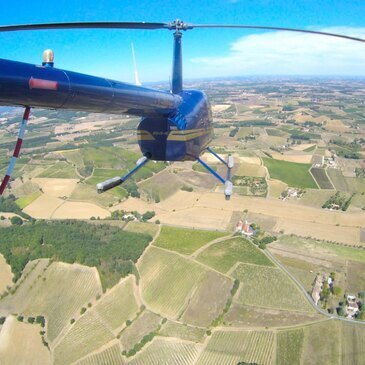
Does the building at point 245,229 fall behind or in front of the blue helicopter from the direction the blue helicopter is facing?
in front

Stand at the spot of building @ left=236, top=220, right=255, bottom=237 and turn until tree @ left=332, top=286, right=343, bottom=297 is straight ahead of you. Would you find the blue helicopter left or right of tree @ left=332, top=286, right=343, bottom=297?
right

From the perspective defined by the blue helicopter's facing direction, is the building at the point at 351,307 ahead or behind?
ahead

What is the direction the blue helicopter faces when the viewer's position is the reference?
facing away from the viewer and to the right of the viewer

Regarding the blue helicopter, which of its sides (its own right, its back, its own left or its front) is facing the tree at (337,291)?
front
